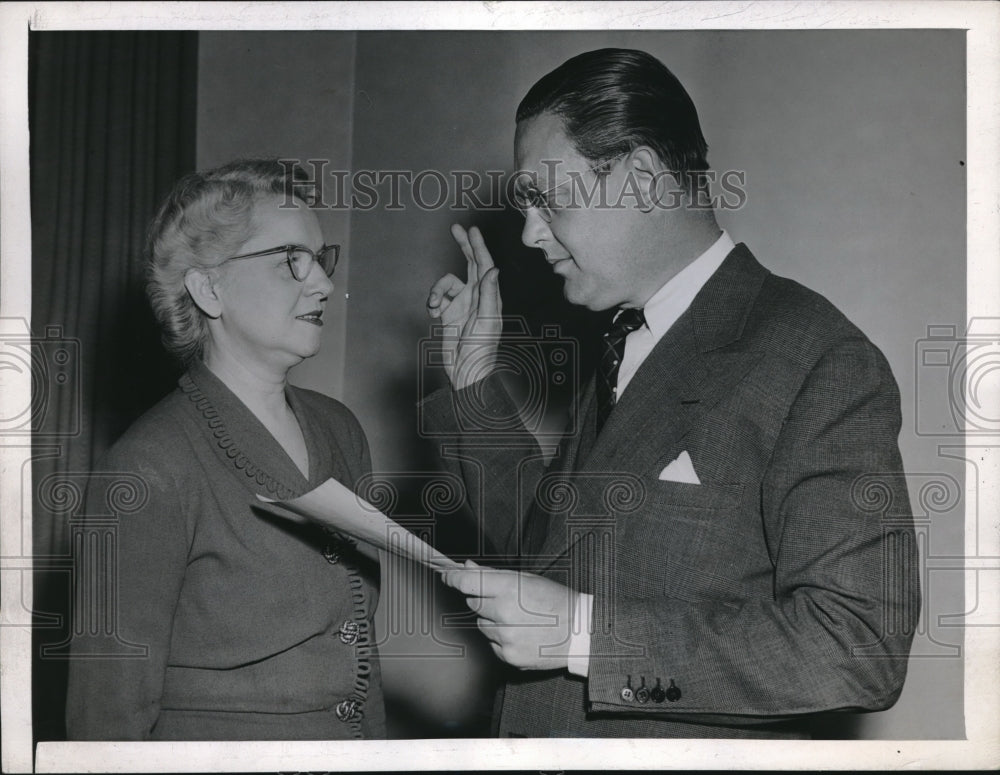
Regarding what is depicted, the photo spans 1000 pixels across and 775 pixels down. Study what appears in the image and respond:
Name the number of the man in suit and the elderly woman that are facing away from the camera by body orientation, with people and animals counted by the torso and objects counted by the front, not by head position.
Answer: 0

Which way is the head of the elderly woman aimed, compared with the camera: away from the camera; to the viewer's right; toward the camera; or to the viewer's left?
to the viewer's right

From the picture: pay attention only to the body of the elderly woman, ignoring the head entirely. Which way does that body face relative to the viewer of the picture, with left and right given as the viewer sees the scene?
facing the viewer and to the right of the viewer

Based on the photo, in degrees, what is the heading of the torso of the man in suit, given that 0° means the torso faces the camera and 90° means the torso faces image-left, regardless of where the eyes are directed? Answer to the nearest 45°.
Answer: approximately 45°

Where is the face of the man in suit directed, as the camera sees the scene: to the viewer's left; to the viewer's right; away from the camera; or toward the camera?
to the viewer's left
